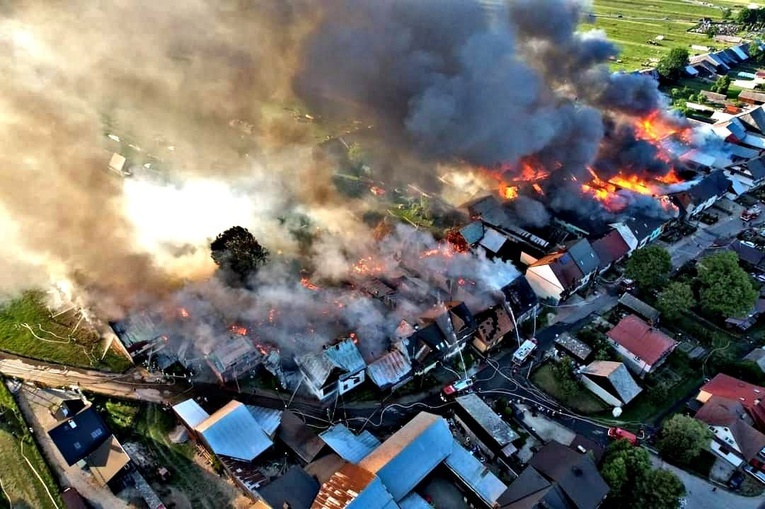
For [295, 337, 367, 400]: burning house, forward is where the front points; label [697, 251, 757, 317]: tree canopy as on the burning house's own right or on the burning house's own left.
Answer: on the burning house's own left

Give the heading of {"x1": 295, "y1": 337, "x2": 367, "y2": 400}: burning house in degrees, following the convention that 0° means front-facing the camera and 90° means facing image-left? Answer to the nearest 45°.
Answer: approximately 315°

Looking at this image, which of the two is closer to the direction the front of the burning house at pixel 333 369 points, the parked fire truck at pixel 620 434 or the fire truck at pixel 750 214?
the parked fire truck

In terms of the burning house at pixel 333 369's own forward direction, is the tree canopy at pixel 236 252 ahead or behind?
behind

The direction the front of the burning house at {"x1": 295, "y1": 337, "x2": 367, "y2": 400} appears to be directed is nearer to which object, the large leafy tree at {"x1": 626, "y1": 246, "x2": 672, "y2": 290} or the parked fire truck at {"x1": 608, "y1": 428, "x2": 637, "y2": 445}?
the parked fire truck

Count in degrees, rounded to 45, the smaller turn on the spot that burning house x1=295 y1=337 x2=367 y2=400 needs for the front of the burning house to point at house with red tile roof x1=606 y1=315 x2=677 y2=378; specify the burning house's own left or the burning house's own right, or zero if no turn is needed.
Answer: approximately 45° to the burning house's own left

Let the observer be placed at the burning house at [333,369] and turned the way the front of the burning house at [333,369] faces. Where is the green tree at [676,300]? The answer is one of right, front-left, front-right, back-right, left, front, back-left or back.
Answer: front-left
